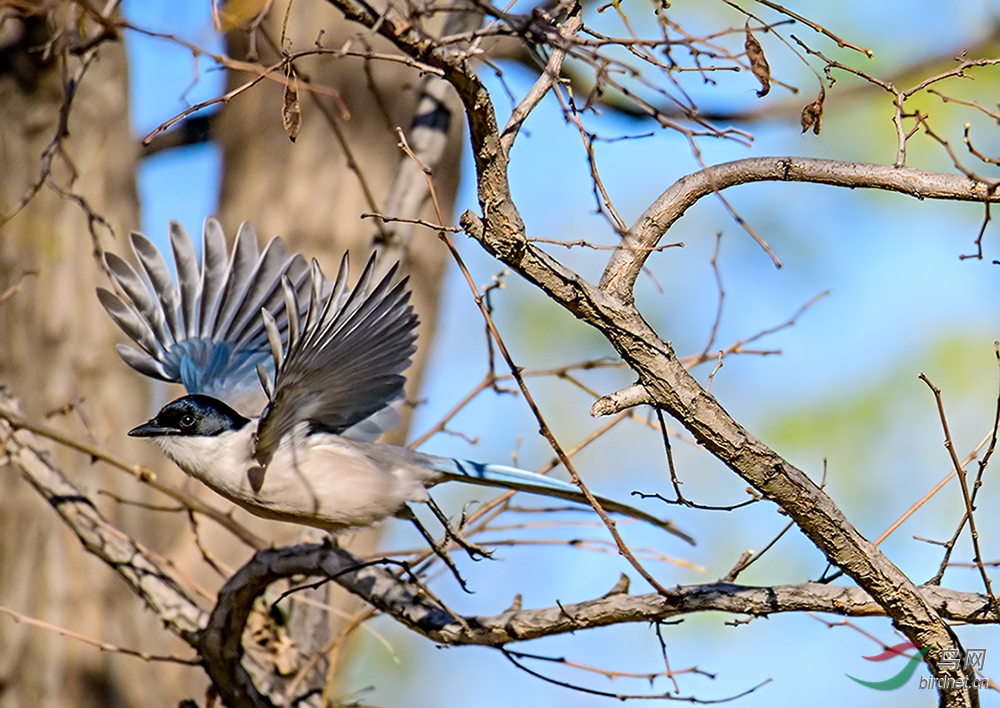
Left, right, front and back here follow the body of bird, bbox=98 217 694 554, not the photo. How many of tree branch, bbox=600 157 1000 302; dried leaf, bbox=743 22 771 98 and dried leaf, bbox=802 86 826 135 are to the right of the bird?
0

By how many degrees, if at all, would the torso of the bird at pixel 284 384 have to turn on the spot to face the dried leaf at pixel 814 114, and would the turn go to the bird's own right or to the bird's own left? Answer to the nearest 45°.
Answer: approximately 135° to the bird's own left

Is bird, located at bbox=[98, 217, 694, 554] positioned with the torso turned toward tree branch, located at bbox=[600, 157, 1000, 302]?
no

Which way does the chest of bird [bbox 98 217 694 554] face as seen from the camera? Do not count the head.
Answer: to the viewer's left

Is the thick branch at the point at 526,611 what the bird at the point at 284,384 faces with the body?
no
